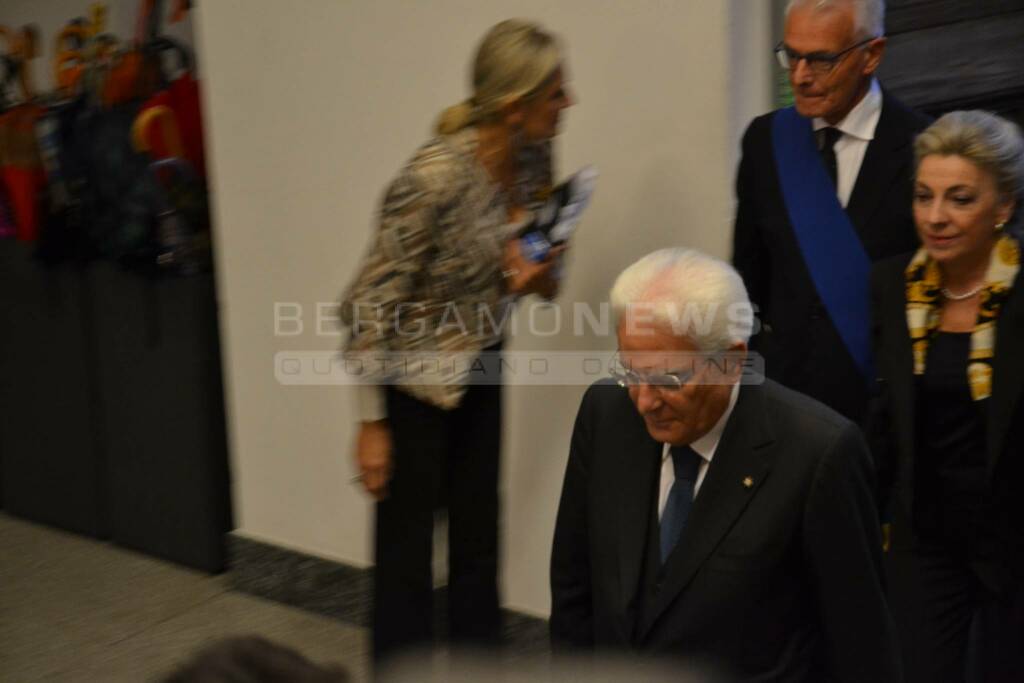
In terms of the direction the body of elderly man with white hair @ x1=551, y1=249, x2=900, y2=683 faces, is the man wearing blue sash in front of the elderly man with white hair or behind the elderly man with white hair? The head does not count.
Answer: behind

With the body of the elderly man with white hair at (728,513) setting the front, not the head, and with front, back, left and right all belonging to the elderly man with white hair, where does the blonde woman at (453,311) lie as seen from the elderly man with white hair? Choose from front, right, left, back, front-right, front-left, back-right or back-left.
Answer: right

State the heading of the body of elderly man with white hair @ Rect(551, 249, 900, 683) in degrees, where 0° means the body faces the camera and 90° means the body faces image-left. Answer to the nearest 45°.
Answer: approximately 45°

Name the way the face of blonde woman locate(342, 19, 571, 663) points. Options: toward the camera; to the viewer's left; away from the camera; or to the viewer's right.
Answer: to the viewer's right

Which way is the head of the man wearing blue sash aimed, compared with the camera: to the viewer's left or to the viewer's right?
to the viewer's left

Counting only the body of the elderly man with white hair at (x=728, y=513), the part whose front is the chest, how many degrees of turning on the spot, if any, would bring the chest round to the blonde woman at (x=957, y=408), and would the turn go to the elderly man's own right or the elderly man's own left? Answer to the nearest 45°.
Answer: approximately 180°
